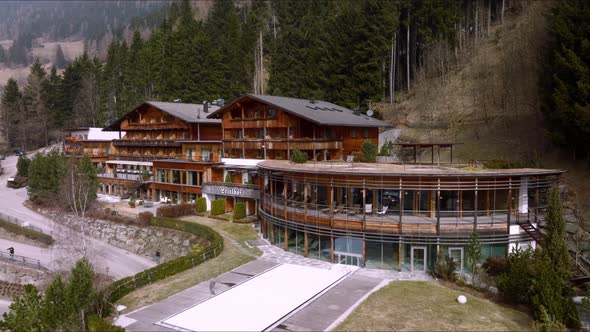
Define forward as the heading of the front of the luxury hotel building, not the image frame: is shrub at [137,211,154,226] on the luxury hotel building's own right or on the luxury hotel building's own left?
on the luxury hotel building's own right

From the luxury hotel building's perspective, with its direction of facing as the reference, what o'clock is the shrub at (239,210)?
The shrub is roughly at 3 o'clock from the luxury hotel building.

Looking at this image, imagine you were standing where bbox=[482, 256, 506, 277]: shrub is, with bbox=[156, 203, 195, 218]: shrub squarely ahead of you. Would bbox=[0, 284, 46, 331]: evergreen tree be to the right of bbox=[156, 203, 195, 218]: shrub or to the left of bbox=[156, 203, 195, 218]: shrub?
left

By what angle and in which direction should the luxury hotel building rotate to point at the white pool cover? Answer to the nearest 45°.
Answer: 0° — it already faces it

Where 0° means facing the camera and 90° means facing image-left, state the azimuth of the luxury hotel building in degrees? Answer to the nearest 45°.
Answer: approximately 45°

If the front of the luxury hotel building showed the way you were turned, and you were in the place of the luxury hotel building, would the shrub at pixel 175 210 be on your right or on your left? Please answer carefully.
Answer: on your right

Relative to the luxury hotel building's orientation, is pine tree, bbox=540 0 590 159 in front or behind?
behind

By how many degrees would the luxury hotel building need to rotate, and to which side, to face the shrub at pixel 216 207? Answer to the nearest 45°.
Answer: approximately 90° to its right

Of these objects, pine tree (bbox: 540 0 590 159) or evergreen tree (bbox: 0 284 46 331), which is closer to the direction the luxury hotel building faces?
the evergreen tree
